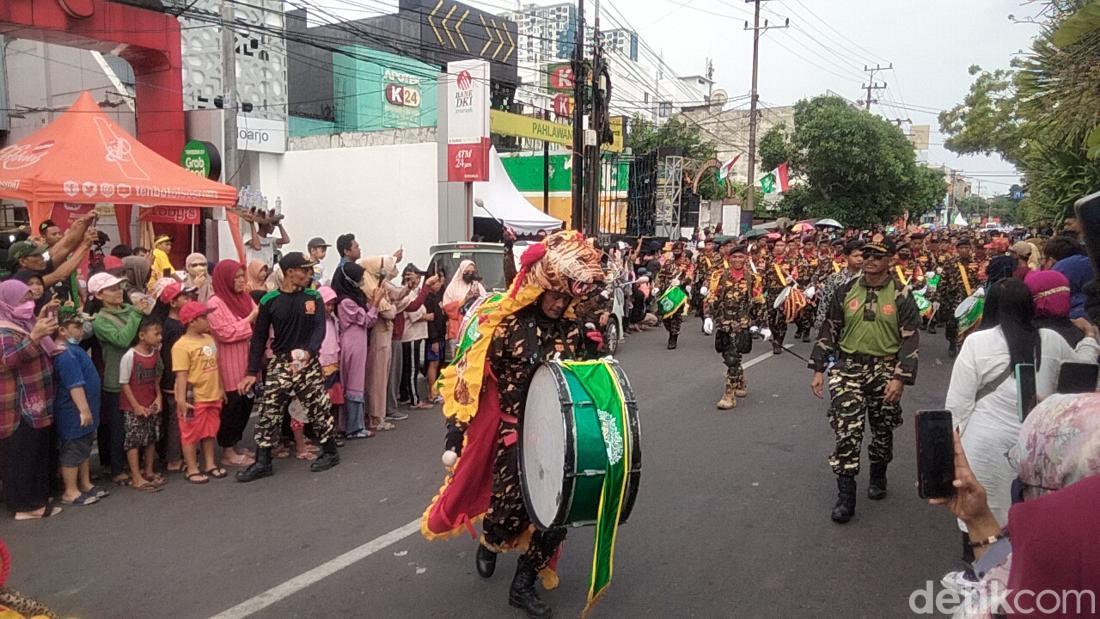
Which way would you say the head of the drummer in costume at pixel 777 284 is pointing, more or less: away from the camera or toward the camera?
toward the camera

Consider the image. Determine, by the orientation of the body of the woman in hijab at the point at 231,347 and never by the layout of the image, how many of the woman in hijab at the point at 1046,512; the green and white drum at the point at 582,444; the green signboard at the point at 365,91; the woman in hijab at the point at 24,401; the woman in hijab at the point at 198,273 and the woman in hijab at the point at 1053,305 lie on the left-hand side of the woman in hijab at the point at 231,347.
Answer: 2

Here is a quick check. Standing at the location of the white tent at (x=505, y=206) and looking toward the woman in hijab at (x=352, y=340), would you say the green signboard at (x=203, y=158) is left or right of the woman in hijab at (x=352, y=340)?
right

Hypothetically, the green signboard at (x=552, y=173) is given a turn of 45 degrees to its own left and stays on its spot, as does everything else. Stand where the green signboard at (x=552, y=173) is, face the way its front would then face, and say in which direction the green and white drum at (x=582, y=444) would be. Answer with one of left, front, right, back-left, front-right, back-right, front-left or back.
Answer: front-right

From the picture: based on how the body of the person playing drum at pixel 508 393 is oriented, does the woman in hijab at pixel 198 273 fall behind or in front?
behind

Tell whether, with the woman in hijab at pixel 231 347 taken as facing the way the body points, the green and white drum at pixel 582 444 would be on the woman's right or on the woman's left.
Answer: on the woman's right

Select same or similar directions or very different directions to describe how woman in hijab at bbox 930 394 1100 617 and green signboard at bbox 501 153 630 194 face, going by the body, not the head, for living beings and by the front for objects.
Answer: very different directions

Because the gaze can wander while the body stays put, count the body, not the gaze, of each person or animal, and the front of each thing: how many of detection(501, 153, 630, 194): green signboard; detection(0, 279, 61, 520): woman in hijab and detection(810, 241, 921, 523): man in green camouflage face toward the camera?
2

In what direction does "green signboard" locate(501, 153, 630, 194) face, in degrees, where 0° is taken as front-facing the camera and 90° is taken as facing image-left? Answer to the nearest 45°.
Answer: approximately 0°

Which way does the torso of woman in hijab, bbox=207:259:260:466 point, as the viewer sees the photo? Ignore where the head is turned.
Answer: to the viewer's right

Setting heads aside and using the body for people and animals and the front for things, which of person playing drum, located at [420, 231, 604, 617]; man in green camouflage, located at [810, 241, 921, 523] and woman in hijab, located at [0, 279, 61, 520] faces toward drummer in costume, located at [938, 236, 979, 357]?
the woman in hijab

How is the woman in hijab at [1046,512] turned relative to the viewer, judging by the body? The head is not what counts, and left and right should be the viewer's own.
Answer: facing away from the viewer and to the left of the viewer

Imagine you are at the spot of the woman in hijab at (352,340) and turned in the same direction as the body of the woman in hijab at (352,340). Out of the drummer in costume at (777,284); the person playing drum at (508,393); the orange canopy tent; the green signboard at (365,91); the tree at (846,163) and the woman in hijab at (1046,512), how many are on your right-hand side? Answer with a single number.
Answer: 2

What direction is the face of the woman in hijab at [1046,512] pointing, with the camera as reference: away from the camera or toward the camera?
away from the camera

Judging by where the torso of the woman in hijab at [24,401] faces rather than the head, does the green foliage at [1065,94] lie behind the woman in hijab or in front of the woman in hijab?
in front

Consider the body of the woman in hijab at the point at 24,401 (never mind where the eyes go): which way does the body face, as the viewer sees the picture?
to the viewer's right

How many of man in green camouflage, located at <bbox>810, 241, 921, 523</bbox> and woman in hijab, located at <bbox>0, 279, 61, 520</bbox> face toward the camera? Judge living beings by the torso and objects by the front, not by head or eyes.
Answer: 1
